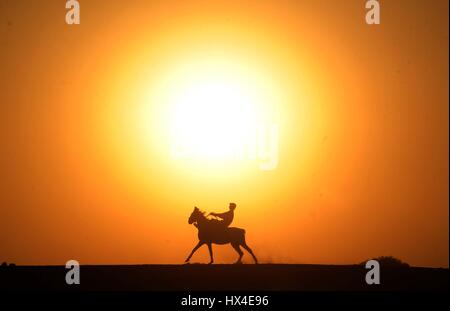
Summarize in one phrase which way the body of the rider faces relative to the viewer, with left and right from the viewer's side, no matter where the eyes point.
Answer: facing to the left of the viewer

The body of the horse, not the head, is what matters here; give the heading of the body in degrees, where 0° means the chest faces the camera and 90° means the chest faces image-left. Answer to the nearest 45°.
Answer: approximately 90°
